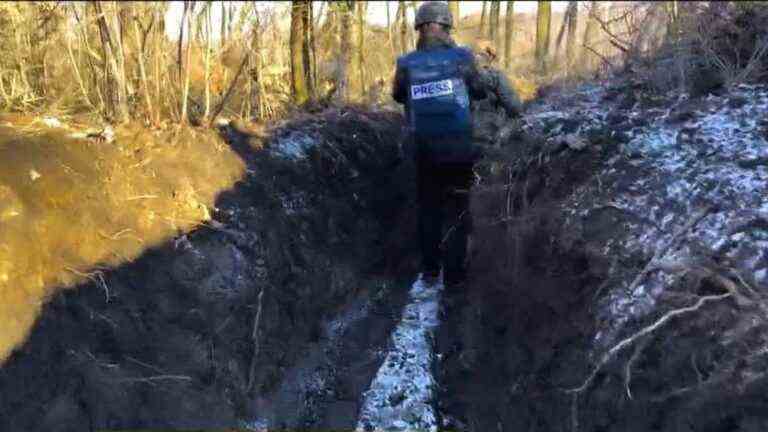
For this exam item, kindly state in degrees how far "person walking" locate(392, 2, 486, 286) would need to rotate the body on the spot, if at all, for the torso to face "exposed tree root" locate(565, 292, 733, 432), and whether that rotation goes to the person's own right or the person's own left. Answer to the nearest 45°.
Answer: approximately 180°

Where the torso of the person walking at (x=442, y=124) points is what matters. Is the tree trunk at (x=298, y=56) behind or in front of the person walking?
in front

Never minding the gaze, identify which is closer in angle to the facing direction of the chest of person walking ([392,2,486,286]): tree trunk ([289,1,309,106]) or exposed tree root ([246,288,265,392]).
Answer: the tree trunk

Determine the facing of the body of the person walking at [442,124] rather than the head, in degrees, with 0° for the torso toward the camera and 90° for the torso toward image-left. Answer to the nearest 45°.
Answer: approximately 180°

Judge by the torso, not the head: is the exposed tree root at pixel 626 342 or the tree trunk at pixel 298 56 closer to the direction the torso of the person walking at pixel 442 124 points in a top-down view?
the tree trunk

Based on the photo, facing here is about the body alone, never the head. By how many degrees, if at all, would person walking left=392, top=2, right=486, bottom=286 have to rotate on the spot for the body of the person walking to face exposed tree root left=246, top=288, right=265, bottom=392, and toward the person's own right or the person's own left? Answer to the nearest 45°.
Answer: approximately 135° to the person's own left

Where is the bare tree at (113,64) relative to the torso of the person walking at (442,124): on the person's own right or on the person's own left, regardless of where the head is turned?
on the person's own left
